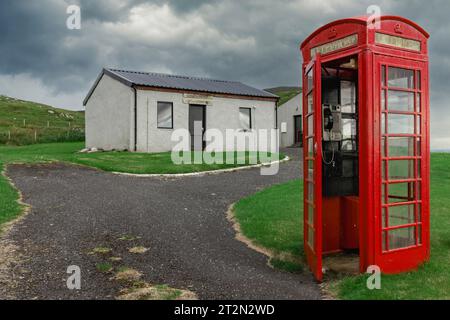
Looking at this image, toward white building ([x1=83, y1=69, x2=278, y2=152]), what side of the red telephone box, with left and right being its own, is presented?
right

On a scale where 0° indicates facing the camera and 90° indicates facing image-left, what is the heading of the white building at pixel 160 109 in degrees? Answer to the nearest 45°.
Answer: approximately 315°

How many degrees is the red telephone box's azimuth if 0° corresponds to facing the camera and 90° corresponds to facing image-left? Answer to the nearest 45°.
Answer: approximately 45°

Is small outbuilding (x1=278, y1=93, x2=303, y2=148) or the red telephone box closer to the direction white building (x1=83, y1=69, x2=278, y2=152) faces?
the red telephone box

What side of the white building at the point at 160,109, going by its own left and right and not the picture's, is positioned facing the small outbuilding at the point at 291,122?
left

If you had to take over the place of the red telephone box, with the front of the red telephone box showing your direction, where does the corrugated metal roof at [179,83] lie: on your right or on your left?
on your right

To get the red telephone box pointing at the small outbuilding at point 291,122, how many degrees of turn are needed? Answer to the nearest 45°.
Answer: approximately 135° to its right
